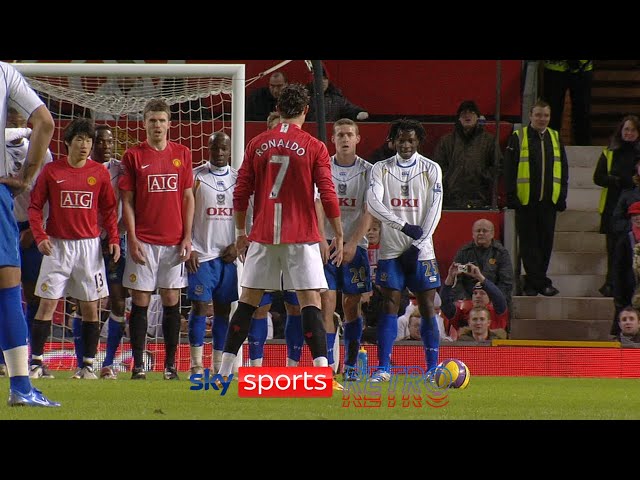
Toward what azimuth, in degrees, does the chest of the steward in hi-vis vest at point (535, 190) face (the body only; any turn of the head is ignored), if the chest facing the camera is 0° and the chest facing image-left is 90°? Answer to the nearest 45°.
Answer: approximately 0°

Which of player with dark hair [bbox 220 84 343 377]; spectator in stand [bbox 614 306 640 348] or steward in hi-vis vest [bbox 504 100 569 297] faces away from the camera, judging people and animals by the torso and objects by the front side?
the player with dark hair

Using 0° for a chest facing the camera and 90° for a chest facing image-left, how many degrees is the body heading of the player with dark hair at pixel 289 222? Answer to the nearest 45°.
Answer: approximately 180°

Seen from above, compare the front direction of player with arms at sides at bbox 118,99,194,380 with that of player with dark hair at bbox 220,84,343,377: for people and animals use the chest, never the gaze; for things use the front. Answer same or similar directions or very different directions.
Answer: very different directions
